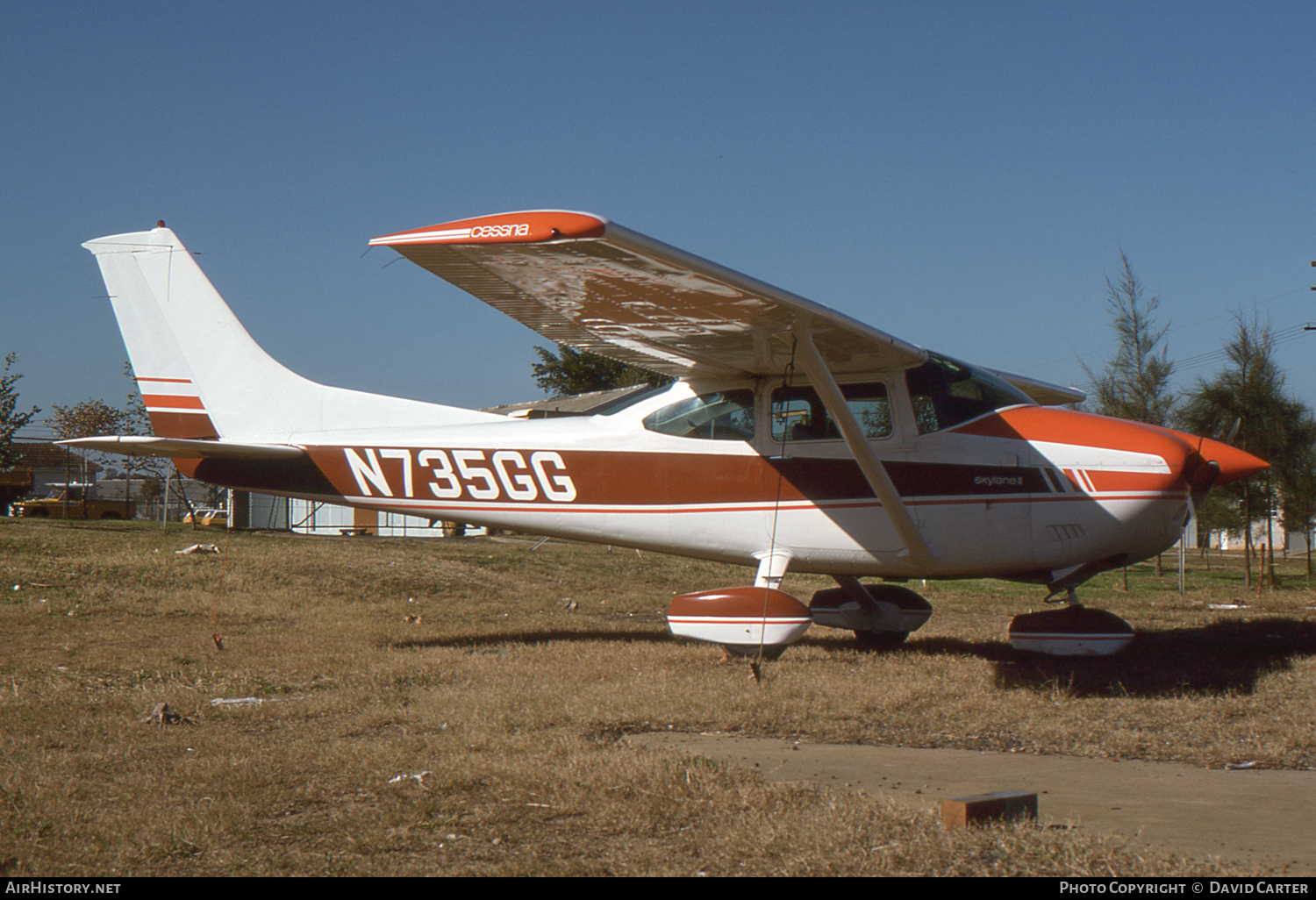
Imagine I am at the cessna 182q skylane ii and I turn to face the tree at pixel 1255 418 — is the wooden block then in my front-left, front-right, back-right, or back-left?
back-right

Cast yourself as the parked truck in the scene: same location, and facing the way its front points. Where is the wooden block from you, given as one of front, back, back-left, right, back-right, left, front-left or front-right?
left

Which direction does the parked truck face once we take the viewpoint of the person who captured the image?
facing to the left of the viewer

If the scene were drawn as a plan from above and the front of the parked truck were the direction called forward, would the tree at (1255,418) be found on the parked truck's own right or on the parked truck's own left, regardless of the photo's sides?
on the parked truck's own left

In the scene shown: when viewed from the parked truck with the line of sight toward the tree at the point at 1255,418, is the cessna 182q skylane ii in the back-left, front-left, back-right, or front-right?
front-right

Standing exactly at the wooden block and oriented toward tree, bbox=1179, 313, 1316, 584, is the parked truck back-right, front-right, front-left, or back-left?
front-left

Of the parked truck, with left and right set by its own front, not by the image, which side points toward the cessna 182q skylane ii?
left
